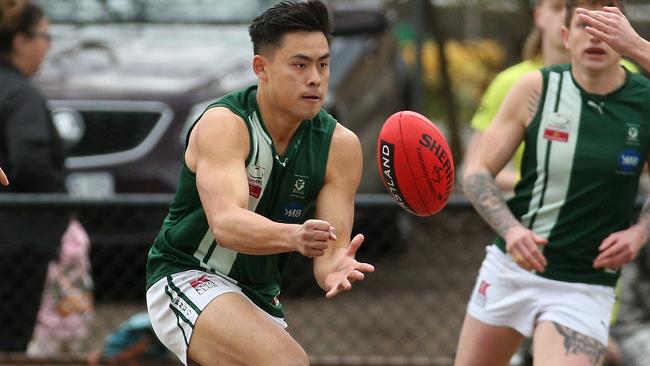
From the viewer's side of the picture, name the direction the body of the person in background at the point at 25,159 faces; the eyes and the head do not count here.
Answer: to the viewer's right

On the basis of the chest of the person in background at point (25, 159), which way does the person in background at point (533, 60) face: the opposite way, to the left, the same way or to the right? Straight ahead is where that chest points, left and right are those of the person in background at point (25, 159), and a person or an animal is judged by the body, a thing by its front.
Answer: to the right

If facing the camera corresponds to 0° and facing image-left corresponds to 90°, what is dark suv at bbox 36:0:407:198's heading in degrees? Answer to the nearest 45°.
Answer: approximately 45°

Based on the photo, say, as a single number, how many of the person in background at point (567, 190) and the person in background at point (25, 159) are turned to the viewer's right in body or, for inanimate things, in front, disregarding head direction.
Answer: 1

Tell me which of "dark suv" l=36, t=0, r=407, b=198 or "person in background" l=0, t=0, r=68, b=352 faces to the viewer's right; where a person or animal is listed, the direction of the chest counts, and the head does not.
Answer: the person in background

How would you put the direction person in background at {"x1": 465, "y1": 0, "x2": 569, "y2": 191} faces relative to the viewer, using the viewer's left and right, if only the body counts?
facing the viewer and to the right of the viewer

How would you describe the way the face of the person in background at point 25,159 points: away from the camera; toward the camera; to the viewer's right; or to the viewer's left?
to the viewer's right

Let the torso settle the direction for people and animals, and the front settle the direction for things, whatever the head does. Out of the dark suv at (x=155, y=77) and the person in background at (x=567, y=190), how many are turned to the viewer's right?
0
